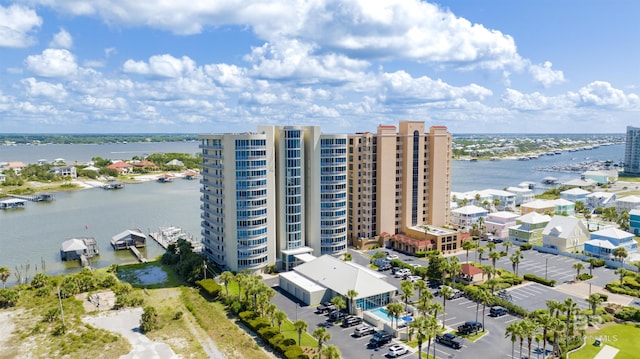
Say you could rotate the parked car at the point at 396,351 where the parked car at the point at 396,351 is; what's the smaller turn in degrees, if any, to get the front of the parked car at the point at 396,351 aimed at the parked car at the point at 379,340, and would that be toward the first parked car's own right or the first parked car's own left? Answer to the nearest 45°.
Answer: approximately 90° to the first parked car's own left

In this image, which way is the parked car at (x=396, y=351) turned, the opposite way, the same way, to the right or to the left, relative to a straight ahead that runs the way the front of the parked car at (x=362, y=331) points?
the same way

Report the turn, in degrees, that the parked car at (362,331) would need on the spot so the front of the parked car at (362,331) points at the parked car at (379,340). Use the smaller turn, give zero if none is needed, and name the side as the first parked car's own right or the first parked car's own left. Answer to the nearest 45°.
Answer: approximately 90° to the first parked car's own right

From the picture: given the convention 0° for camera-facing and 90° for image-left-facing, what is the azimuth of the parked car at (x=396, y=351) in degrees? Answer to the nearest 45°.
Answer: approximately 225°

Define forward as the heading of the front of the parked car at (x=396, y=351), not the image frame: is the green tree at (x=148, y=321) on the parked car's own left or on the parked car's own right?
on the parked car's own left

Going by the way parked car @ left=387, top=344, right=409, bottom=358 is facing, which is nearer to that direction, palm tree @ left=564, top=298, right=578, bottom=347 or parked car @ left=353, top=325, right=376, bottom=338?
the palm tree
